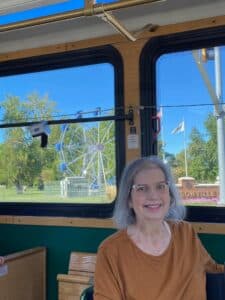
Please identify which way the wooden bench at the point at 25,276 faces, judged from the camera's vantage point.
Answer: facing away from the viewer and to the left of the viewer

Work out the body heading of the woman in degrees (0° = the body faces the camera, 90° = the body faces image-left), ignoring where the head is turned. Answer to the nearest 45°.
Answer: approximately 0°

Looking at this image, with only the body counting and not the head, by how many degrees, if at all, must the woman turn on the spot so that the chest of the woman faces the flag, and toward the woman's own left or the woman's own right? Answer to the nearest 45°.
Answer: approximately 180°

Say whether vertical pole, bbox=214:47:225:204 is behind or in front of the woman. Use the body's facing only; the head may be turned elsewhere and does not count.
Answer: behind

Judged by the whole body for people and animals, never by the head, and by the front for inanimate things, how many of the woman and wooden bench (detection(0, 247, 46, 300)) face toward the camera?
1
